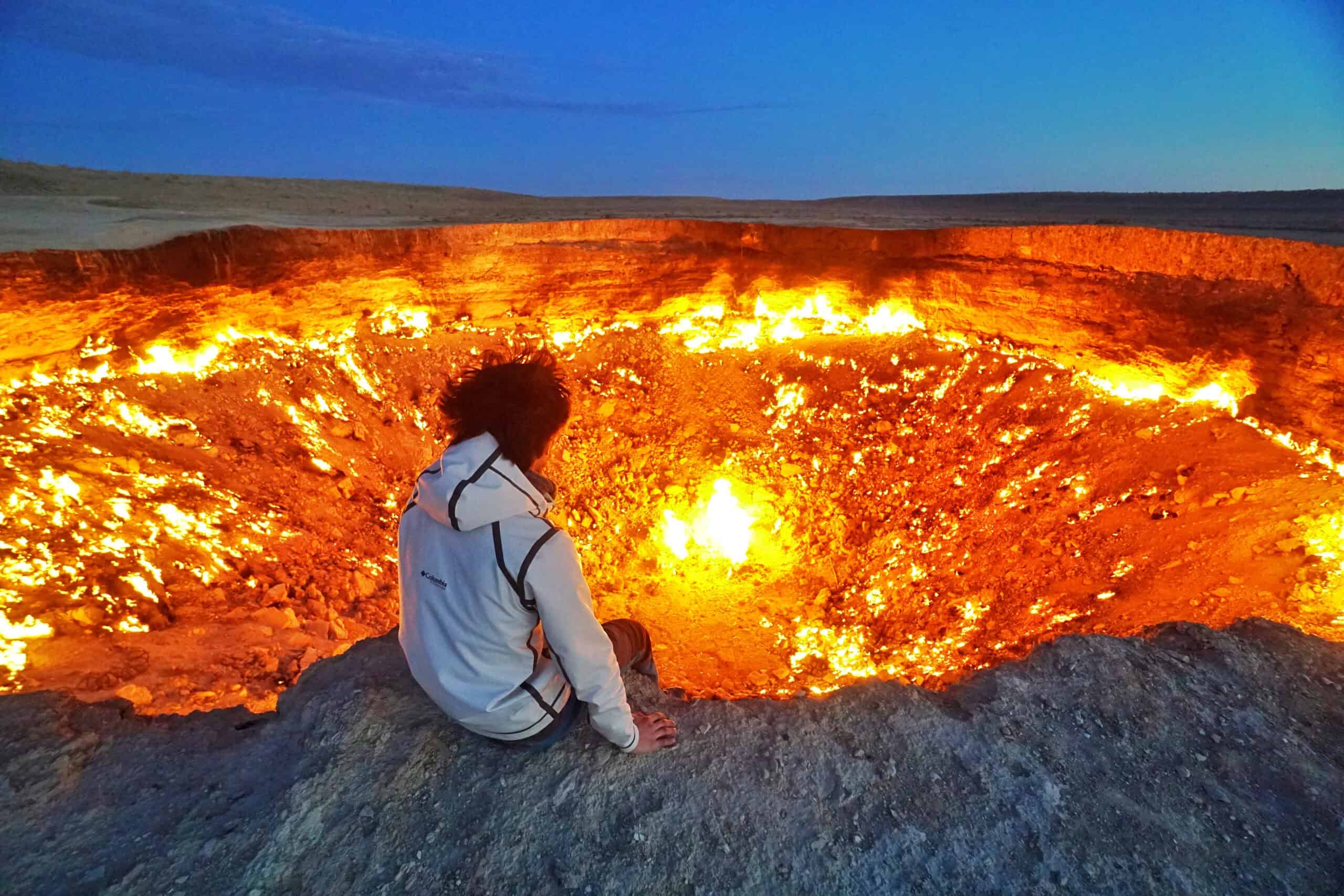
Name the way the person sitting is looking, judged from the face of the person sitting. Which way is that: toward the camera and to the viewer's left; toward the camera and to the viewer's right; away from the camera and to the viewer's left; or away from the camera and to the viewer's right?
away from the camera and to the viewer's right

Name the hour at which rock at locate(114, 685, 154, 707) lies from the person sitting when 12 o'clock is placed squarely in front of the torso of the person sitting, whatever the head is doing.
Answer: The rock is roughly at 9 o'clock from the person sitting.

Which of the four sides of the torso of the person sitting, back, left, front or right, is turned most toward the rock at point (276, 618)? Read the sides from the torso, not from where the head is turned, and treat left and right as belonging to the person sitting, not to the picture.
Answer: left

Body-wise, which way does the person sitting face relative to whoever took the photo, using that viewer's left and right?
facing away from the viewer and to the right of the viewer

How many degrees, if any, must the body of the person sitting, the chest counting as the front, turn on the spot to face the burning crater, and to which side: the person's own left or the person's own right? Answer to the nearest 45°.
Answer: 0° — they already face it

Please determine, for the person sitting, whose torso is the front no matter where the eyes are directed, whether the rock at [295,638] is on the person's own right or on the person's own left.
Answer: on the person's own left

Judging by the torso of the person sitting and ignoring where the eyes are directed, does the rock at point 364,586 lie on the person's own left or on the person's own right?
on the person's own left
